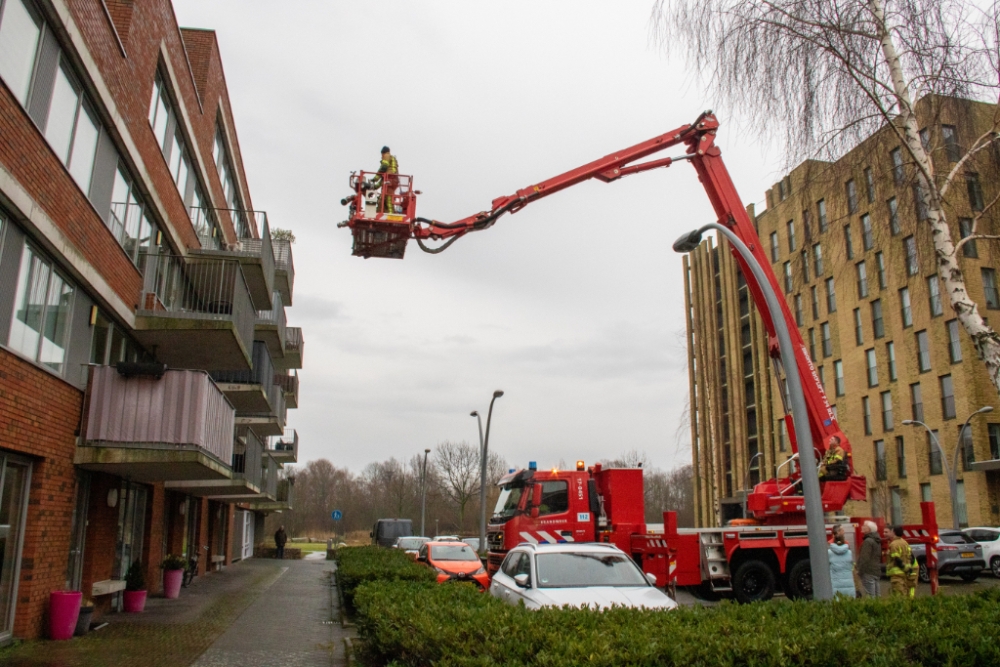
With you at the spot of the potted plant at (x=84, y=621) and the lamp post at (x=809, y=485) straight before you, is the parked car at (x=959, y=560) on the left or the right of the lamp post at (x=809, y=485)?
left

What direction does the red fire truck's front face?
to the viewer's left

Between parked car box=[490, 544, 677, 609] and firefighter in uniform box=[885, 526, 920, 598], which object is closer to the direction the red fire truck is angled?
the parked car

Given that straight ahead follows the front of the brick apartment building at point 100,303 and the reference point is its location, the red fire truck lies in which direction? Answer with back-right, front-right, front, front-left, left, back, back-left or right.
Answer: front

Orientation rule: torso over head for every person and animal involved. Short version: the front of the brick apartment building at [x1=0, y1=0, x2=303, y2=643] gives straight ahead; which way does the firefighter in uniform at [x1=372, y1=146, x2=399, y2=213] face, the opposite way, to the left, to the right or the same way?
the opposite way

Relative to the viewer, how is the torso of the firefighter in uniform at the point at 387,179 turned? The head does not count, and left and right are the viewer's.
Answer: facing to the left of the viewer

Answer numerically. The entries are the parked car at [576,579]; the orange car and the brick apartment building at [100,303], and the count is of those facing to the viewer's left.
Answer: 0

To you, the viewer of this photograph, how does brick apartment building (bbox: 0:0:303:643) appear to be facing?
facing to the right of the viewer

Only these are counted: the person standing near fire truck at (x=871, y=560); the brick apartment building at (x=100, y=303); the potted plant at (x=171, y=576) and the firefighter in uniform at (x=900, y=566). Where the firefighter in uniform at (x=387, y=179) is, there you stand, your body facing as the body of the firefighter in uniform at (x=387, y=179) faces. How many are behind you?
2

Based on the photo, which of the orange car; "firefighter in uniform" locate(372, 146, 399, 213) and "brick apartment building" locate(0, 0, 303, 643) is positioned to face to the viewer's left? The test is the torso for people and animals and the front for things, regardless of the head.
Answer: the firefighter in uniform

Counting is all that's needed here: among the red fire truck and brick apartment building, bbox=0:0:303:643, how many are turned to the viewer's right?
1

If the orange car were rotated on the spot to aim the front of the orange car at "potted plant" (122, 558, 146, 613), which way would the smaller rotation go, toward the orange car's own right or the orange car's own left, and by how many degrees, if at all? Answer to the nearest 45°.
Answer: approximately 90° to the orange car's own right

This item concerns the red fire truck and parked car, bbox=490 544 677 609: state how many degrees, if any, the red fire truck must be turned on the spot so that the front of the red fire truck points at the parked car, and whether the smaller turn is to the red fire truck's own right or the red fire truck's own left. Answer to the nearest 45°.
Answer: approximately 90° to the red fire truck's own left

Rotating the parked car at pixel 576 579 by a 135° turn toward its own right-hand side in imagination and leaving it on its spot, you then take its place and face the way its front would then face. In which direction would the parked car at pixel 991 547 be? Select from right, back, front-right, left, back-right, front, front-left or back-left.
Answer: back-right

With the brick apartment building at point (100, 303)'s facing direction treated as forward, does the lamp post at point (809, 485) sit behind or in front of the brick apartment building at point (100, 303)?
in front

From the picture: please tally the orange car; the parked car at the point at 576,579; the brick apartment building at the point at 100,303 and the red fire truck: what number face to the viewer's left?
1

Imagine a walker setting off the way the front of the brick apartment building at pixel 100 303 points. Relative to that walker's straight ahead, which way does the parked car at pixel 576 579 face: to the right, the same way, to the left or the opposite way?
to the right

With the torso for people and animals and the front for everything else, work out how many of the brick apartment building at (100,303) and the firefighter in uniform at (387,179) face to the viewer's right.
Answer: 1
